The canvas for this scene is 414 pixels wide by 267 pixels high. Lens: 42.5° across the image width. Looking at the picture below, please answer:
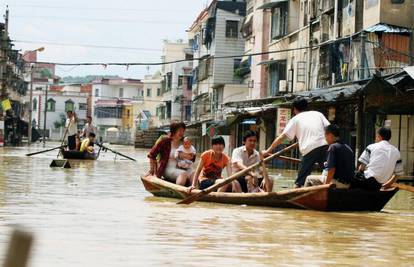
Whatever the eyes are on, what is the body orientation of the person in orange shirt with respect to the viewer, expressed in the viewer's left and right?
facing the viewer

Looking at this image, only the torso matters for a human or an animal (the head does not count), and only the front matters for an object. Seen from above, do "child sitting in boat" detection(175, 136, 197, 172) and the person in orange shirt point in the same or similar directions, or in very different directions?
same or similar directions

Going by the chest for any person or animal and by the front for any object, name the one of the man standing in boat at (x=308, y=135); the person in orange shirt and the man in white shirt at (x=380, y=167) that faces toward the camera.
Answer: the person in orange shirt

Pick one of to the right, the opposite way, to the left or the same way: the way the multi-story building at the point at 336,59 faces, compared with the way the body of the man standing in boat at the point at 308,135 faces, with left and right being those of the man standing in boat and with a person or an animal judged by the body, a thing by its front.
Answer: to the left

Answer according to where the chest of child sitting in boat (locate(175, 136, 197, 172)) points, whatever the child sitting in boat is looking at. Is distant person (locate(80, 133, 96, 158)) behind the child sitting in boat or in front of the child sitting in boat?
behind

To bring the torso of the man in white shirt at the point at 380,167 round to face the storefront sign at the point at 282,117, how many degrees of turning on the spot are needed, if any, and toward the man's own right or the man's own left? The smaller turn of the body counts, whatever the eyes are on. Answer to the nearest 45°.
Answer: approximately 45° to the man's own right

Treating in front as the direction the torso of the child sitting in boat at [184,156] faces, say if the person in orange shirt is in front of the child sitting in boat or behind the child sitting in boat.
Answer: in front

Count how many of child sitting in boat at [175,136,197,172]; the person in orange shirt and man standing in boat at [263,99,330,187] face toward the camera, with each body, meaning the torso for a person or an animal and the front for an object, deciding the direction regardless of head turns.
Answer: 2

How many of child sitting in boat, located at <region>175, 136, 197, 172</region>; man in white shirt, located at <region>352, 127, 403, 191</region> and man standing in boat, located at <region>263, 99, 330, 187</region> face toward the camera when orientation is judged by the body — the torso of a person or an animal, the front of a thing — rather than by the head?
1

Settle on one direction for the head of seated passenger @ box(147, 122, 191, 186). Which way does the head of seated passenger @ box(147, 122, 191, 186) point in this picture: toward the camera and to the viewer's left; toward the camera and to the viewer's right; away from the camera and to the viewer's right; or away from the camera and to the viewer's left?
toward the camera and to the viewer's right

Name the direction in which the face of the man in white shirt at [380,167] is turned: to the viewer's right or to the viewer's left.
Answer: to the viewer's left

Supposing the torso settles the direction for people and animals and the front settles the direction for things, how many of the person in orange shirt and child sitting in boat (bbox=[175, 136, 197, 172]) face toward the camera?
2

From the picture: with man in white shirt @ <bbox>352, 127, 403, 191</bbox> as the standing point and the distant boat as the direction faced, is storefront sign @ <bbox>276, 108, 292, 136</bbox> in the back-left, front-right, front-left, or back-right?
front-right

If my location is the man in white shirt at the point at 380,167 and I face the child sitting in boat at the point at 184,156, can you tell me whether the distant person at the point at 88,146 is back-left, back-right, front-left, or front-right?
front-right
